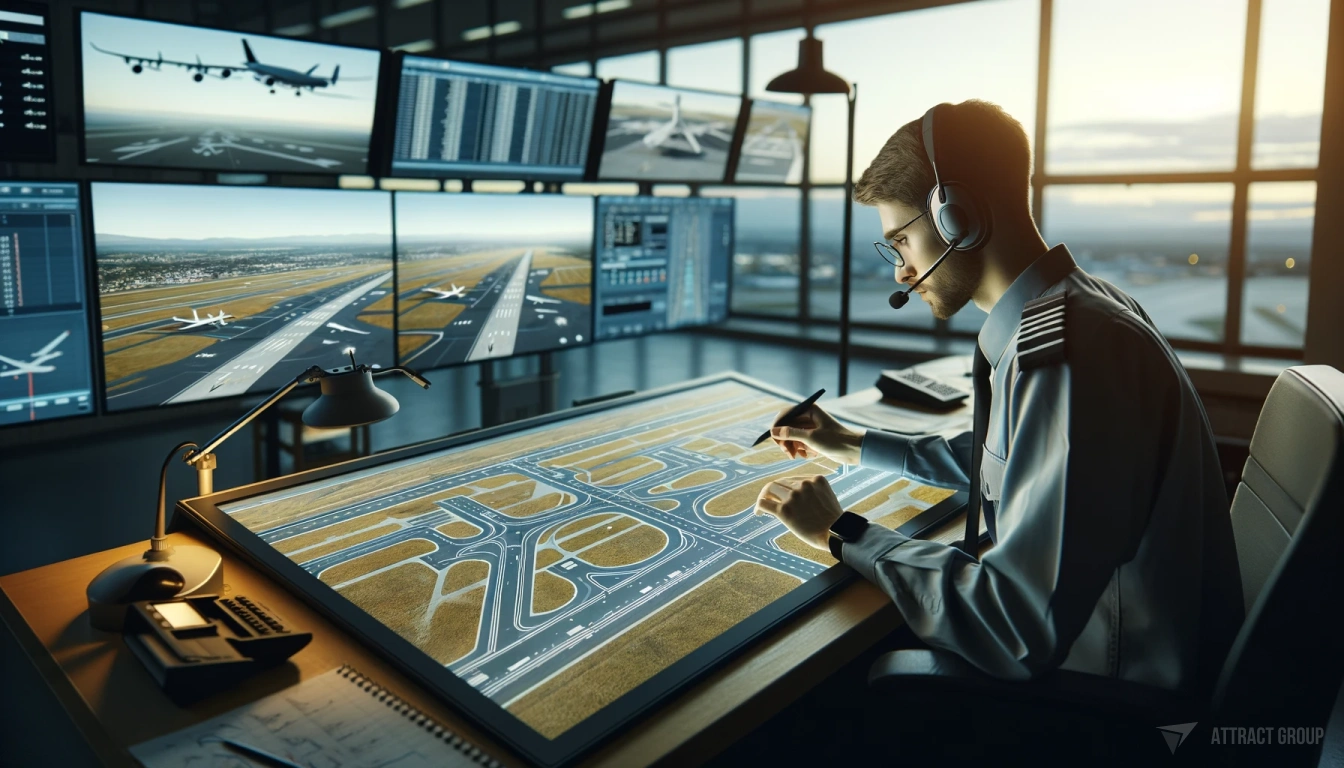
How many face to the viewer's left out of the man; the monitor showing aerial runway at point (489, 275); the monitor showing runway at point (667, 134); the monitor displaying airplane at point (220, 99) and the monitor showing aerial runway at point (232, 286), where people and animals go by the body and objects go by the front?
1

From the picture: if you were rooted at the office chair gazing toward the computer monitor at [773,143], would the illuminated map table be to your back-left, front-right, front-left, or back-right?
front-left

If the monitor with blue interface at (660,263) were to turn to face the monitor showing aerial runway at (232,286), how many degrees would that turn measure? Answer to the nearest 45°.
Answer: approximately 90° to its right

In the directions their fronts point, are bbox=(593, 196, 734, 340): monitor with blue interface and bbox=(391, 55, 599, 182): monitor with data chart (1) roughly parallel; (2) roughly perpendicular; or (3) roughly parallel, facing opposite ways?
roughly parallel

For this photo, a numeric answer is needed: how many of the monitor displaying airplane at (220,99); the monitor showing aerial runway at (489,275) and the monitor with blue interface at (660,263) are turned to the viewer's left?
0

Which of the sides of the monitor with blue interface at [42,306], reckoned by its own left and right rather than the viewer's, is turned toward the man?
front

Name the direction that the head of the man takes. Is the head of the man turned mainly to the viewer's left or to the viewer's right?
to the viewer's left

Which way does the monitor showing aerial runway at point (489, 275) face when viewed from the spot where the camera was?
facing the viewer and to the right of the viewer

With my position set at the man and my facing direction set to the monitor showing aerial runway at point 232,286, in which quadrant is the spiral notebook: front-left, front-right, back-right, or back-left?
front-left

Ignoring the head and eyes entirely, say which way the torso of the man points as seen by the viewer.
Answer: to the viewer's left

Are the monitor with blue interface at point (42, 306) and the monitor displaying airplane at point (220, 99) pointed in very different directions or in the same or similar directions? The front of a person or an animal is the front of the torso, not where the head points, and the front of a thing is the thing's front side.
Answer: same or similar directions
